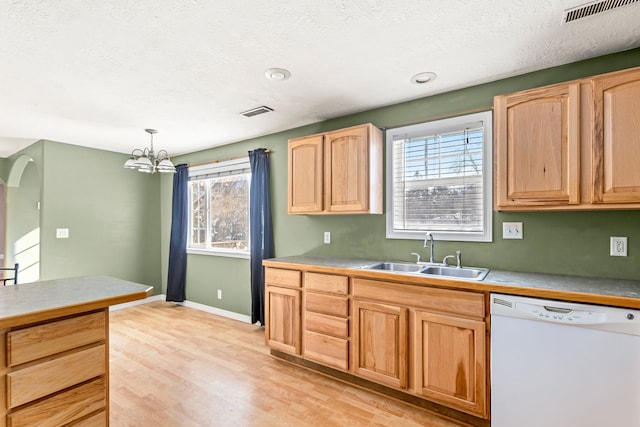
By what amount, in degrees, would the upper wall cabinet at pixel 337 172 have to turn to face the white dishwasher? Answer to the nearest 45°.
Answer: approximately 90° to its left

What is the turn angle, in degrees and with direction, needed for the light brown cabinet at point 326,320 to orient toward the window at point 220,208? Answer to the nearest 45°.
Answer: approximately 90° to its right

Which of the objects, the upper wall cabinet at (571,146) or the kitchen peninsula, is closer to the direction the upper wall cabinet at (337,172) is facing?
the kitchen peninsula

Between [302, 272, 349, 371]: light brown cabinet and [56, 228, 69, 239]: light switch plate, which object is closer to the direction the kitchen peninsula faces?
the light brown cabinet

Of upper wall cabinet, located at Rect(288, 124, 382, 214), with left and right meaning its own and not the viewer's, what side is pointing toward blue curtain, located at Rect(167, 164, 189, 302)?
right

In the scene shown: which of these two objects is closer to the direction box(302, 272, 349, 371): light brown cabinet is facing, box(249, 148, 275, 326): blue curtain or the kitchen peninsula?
the kitchen peninsula

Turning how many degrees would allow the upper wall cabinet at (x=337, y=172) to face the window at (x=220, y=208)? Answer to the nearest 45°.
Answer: approximately 90° to its right

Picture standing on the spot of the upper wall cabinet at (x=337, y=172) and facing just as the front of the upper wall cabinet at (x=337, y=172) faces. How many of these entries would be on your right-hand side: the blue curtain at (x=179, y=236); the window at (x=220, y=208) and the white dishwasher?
2

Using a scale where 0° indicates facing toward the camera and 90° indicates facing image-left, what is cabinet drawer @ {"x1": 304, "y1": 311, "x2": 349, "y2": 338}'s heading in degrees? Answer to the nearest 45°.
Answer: approximately 45°

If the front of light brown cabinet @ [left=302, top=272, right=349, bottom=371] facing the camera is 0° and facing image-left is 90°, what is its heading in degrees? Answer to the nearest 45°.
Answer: approximately 45°
